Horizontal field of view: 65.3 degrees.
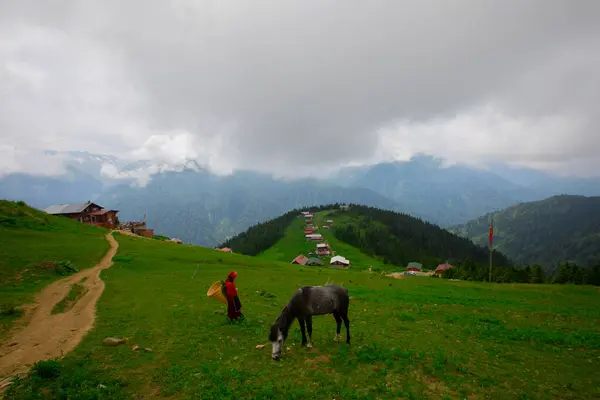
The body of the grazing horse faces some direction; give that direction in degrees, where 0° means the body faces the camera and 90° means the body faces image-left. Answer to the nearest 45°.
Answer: approximately 45°

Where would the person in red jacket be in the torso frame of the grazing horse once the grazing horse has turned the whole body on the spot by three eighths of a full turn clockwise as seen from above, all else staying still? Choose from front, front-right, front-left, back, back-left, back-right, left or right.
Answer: front-left
